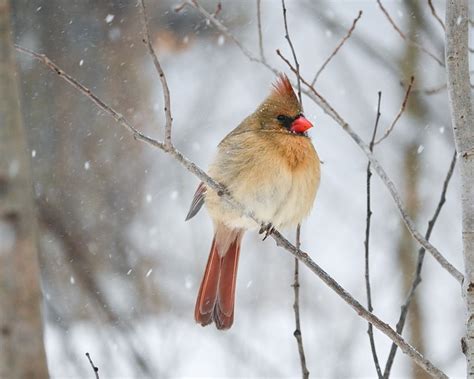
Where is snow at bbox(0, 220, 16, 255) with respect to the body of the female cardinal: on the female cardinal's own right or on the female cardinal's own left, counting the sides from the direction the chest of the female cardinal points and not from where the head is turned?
on the female cardinal's own right

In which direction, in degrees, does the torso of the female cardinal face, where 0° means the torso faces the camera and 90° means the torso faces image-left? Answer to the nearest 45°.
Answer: approximately 315°

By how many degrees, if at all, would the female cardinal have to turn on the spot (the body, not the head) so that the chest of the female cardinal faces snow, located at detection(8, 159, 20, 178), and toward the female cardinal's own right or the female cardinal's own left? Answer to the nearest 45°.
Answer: approximately 90° to the female cardinal's own right

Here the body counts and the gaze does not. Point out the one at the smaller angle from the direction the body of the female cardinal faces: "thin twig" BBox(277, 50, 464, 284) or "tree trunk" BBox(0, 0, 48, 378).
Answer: the thin twig
